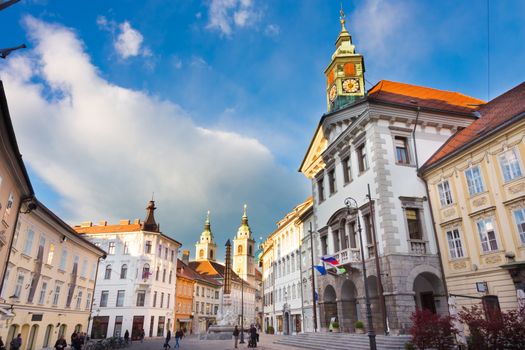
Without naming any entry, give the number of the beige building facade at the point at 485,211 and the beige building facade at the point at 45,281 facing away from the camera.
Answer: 0

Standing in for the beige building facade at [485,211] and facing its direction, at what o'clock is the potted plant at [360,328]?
The potted plant is roughly at 2 o'clock from the beige building facade.

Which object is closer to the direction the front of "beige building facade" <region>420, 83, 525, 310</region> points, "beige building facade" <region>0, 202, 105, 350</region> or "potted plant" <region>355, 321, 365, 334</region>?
the beige building facade

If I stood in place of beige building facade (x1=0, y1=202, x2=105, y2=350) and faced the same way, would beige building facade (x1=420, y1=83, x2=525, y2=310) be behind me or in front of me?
in front

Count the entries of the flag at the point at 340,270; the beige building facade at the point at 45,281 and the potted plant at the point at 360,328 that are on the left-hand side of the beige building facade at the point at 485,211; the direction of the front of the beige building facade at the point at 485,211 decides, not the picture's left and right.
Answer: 0

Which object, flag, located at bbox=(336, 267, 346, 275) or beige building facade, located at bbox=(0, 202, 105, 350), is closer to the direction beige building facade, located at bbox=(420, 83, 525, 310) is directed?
the beige building facade

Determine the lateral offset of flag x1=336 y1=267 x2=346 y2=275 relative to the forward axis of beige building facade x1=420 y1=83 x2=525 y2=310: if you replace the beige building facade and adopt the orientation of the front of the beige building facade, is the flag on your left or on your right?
on your right

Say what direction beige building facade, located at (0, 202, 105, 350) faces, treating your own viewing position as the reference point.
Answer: facing the viewer and to the right of the viewer

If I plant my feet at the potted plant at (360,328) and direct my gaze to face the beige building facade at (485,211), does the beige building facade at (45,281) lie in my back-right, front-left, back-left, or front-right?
back-right

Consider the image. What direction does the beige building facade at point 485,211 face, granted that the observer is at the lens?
facing the viewer and to the left of the viewer

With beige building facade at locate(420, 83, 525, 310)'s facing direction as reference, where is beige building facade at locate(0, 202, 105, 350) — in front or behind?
in front
